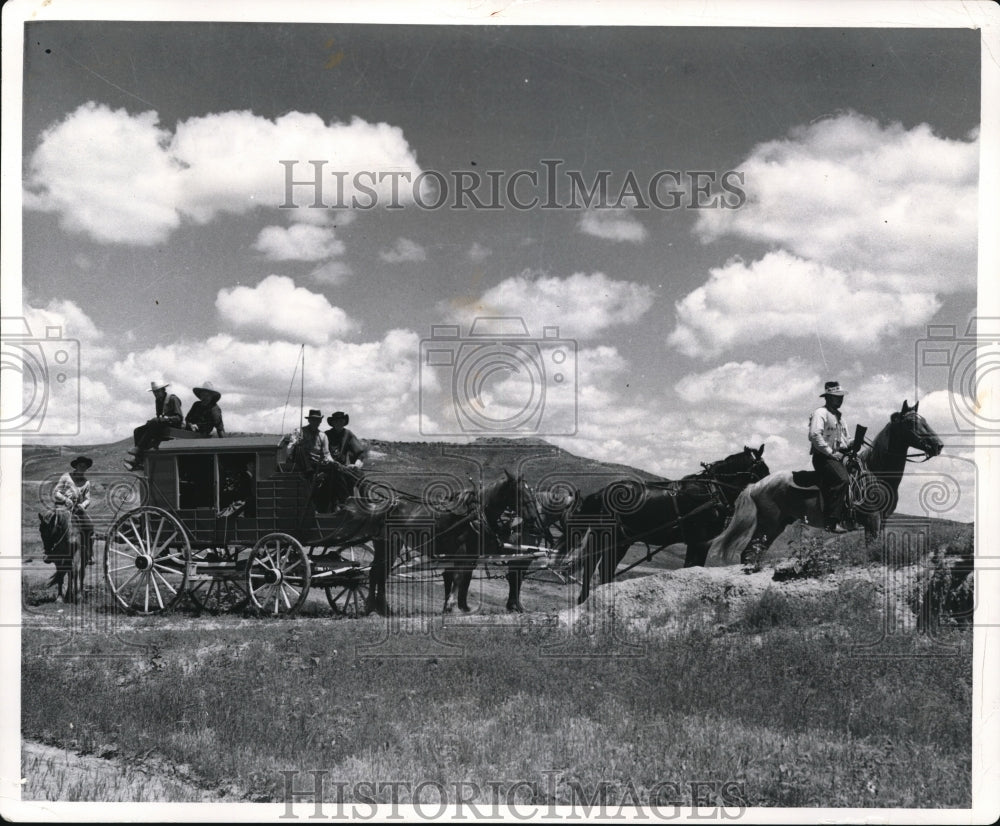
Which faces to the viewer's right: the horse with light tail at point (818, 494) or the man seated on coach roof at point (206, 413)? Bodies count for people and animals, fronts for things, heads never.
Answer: the horse with light tail

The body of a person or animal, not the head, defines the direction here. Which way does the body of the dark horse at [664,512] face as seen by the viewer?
to the viewer's right

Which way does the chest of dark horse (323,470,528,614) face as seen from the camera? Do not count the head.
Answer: to the viewer's right

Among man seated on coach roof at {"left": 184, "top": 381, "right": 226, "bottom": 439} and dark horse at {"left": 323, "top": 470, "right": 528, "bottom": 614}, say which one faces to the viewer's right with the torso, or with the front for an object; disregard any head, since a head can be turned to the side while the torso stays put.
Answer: the dark horse

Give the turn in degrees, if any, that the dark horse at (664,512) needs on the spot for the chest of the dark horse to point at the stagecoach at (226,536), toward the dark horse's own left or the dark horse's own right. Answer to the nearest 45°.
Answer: approximately 180°

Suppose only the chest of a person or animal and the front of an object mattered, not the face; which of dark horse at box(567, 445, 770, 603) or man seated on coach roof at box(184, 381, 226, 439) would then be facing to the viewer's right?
the dark horse

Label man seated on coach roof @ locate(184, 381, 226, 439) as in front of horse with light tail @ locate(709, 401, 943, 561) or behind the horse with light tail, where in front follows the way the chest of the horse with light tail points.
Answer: behind

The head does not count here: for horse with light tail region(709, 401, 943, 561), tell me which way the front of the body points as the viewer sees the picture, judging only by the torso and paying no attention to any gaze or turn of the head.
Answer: to the viewer's right
